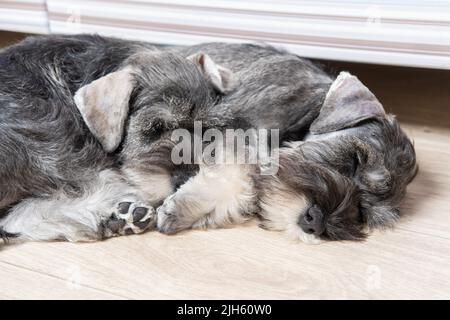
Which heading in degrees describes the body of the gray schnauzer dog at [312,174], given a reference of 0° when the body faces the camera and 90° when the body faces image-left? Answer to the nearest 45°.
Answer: approximately 315°
